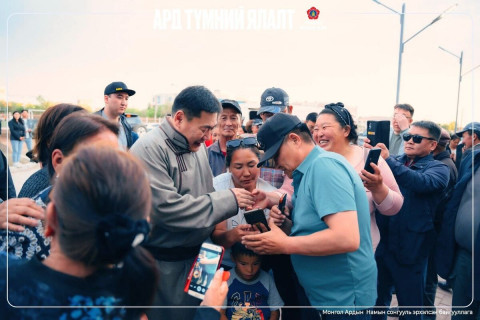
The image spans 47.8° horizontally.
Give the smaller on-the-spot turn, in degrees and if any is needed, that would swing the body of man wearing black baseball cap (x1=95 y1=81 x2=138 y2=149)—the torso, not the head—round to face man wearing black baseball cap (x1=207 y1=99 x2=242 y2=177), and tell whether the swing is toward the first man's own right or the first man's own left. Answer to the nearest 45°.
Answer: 0° — they already face them

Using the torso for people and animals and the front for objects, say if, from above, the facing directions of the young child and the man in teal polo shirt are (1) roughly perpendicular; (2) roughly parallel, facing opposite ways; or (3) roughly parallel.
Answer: roughly perpendicular

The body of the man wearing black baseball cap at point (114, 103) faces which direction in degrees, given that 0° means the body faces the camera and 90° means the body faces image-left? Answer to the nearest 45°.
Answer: approximately 315°

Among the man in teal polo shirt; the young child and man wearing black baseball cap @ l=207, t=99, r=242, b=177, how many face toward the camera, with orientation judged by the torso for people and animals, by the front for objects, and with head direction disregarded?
2

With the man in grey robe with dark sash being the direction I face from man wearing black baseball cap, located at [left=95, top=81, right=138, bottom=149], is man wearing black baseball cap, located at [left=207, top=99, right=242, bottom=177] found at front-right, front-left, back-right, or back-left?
front-left

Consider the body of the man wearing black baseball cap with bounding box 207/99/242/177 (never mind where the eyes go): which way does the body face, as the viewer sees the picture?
toward the camera

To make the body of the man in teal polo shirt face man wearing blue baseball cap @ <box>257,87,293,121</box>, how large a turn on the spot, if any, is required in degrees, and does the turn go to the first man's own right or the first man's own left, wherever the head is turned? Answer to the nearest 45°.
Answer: approximately 90° to the first man's own right

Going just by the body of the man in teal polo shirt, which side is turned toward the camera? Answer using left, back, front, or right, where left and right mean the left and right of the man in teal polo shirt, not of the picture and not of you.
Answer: left

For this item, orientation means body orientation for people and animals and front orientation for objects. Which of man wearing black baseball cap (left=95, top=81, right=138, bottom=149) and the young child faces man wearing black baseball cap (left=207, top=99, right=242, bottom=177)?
man wearing black baseball cap (left=95, top=81, right=138, bottom=149)

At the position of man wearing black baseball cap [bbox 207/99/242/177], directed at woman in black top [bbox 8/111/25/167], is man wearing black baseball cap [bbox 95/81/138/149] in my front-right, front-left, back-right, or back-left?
front-left

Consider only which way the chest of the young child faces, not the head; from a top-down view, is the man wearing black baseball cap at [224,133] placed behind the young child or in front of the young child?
behind
